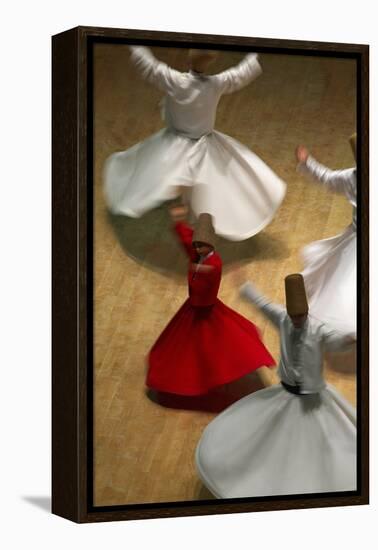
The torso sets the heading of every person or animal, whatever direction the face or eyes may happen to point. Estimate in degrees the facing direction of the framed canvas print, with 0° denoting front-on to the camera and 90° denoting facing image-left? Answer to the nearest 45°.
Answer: approximately 315°
